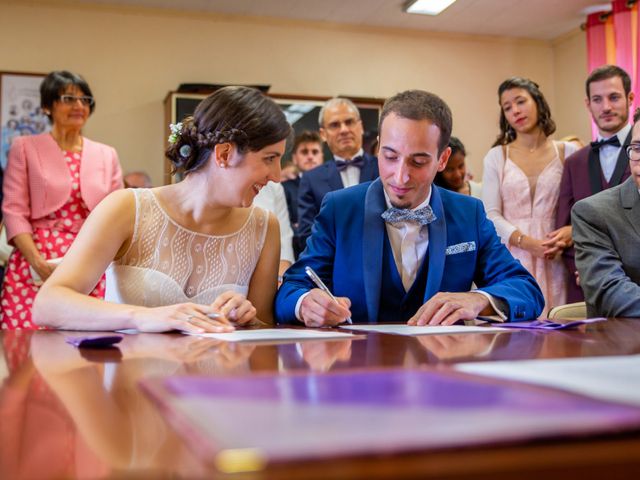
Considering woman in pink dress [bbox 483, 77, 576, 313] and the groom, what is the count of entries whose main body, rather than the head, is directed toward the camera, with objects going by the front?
2

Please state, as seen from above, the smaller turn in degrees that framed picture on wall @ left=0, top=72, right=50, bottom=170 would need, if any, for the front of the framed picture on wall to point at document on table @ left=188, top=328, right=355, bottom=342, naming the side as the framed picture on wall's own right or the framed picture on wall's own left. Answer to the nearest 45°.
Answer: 0° — it already faces it

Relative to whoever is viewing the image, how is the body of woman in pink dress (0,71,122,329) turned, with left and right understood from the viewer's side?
facing the viewer and to the right of the viewer

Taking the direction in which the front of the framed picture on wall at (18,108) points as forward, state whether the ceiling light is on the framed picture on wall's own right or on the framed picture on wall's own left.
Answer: on the framed picture on wall's own left

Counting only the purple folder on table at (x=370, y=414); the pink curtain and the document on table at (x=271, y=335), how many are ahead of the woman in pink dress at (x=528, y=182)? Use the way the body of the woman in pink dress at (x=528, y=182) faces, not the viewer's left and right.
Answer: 2

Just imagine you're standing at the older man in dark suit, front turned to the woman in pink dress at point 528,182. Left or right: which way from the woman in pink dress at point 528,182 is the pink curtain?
left

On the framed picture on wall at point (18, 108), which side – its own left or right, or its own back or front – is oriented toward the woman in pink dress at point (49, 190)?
front

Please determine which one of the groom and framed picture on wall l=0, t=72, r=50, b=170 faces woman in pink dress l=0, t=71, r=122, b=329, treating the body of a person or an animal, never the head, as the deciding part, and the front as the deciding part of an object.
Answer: the framed picture on wall

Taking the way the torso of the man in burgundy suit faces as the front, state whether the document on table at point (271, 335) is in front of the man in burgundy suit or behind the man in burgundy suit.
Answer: in front

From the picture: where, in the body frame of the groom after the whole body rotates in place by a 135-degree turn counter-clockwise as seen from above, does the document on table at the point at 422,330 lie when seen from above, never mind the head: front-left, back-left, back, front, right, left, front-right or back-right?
back-right

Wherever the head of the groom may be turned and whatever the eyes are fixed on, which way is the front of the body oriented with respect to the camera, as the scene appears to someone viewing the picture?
toward the camera

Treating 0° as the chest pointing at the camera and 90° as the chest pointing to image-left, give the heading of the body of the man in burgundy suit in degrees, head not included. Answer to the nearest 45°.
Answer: approximately 45°

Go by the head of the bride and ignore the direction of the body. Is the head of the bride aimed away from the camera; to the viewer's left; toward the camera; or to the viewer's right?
to the viewer's right

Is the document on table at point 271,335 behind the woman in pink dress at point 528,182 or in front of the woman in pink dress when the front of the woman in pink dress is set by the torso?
in front

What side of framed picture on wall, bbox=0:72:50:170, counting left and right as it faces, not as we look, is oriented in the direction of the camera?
front

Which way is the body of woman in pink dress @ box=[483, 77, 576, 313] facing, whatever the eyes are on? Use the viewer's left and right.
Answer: facing the viewer

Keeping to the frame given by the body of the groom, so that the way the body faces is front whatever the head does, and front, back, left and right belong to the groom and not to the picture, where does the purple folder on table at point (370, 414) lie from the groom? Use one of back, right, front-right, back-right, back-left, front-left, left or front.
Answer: front

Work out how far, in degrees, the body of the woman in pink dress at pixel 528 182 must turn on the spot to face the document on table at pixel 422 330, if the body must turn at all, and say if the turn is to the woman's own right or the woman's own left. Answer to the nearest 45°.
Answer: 0° — they already face it

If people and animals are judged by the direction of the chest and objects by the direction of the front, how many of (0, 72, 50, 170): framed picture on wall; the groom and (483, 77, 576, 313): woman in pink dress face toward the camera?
3
